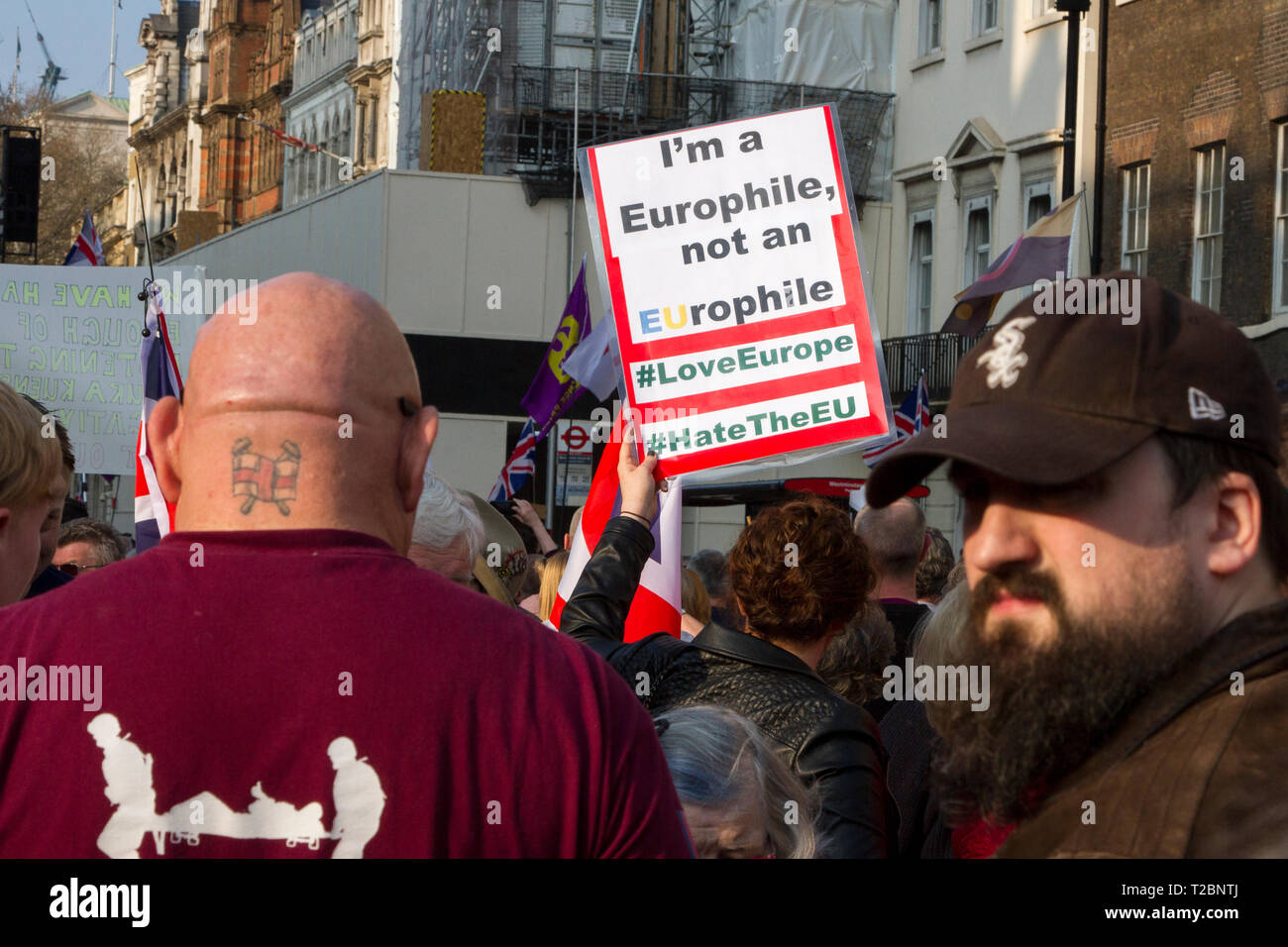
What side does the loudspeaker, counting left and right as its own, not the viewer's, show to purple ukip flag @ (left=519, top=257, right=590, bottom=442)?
front

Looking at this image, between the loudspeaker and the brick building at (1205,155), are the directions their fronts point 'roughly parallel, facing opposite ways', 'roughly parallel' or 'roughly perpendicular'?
roughly perpendicular

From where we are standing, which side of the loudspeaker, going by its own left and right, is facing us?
front

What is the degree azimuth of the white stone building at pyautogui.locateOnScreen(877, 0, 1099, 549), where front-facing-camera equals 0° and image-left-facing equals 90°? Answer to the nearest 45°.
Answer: approximately 45°

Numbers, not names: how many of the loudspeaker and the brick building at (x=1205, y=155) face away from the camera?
0

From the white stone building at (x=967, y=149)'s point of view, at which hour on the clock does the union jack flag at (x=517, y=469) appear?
The union jack flag is roughly at 11 o'clock from the white stone building.

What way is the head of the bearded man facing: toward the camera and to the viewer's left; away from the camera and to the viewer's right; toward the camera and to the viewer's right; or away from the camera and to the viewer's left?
toward the camera and to the viewer's left

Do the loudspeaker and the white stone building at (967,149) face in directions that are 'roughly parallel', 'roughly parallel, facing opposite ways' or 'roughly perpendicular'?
roughly perpendicular

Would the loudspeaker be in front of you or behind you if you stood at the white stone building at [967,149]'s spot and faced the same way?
in front

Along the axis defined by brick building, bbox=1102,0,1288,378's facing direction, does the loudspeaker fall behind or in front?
in front

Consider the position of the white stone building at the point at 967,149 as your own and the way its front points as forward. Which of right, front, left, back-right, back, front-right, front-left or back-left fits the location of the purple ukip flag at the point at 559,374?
front-left

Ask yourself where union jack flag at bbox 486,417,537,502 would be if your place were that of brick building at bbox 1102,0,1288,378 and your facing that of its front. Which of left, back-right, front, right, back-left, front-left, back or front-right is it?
front

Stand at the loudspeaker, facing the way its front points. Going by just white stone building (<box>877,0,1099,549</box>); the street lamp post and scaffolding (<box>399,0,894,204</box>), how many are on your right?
0

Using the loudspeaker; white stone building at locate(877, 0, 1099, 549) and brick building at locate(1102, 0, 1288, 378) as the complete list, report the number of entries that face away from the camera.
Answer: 0

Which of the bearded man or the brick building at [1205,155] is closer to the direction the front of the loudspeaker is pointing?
the bearded man

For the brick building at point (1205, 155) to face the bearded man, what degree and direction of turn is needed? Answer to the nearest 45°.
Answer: approximately 45° to its left

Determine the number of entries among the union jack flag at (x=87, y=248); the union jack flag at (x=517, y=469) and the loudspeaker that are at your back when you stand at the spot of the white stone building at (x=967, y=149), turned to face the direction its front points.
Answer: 0

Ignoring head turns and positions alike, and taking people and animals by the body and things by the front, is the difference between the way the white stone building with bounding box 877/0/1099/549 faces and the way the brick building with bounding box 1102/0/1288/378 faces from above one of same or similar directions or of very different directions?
same or similar directions
